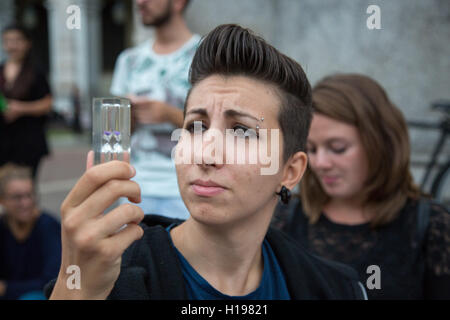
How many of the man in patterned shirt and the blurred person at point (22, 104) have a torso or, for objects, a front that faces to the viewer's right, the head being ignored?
0

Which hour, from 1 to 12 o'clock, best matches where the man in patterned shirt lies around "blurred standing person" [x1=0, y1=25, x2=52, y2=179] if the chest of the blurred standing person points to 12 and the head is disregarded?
The man in patterned shirt is roughly at 10 o'clock from the blurred standing person.

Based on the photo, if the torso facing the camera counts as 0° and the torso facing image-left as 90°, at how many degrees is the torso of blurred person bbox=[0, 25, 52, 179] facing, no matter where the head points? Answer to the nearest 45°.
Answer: approximately 45°

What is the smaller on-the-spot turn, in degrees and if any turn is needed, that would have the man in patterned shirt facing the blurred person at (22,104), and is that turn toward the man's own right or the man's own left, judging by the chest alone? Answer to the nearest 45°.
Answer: approximately 90° to the man's own right

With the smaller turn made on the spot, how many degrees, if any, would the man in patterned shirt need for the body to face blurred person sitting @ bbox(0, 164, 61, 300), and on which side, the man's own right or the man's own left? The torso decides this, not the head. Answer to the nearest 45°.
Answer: approximately 90° to the man's own right

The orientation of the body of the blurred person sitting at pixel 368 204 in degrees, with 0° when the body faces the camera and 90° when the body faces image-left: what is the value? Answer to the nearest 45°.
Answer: approximately 45°

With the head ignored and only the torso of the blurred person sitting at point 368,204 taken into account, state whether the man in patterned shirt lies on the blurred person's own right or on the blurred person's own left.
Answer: on the blurred person's own right

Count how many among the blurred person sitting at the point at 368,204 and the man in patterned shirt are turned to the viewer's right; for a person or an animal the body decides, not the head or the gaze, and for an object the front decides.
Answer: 0
